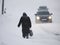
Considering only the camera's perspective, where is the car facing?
facing the viewer
